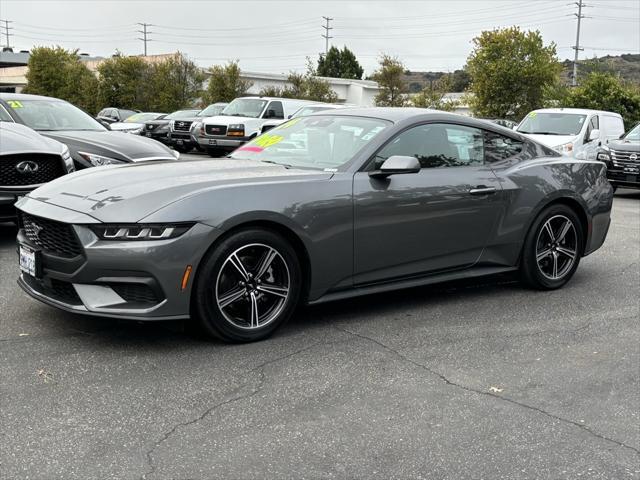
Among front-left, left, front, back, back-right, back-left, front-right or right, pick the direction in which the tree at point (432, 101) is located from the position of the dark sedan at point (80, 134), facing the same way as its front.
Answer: left

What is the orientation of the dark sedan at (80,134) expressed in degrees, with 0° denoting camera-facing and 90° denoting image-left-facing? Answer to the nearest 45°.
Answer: approximately 315°

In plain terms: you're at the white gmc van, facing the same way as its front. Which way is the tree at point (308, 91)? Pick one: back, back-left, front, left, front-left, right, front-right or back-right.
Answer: back-right

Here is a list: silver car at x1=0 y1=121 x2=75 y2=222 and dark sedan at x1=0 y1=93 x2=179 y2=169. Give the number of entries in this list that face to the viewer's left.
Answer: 0

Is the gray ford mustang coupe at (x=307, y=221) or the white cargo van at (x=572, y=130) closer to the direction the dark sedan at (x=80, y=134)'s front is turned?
the gray ford mustang coupe

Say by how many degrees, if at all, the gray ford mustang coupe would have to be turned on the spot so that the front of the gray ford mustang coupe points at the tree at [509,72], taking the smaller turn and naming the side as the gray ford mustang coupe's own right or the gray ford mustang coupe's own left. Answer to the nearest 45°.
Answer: approximately 135° to the gray ford mustang coupe's own right

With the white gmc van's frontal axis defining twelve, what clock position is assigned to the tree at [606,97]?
The tree is roughly at 7 o'clock from the white gmc van.

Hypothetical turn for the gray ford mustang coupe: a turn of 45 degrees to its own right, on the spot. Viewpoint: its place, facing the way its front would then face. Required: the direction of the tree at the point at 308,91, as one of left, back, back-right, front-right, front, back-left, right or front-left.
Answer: right

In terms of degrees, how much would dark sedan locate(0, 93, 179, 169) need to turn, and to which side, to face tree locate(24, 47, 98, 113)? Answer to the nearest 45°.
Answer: approximately 135° to its left

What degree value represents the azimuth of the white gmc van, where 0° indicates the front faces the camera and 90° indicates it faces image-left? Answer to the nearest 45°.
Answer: approximately 45°

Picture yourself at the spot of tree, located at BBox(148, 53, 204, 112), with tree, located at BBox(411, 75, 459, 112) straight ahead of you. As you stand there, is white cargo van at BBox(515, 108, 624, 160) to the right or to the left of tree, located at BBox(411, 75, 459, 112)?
right

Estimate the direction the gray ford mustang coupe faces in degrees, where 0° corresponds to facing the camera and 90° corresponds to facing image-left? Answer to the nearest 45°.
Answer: approximately 45°

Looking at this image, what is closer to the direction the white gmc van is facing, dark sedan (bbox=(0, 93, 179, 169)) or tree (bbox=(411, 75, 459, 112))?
the dark sedan
